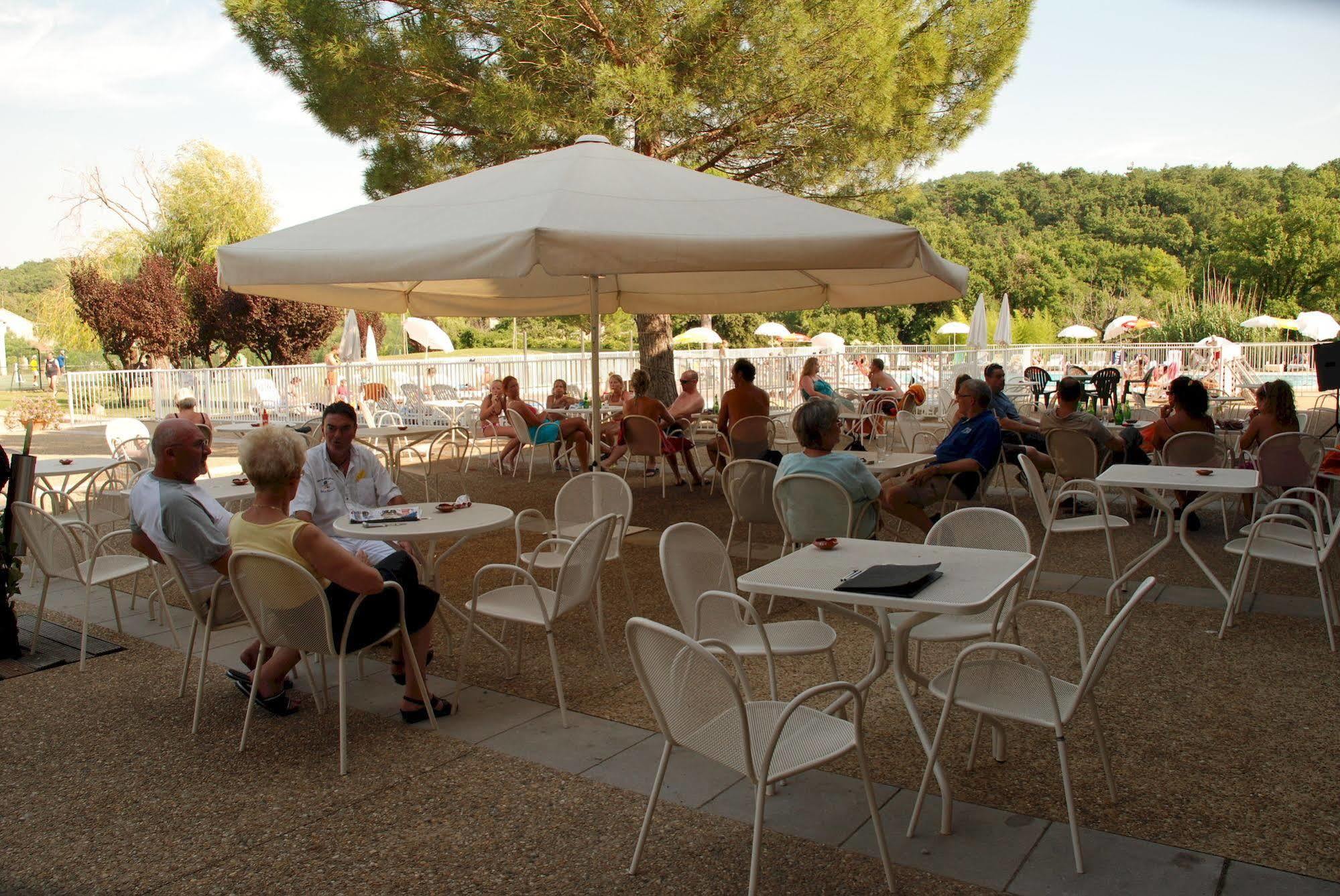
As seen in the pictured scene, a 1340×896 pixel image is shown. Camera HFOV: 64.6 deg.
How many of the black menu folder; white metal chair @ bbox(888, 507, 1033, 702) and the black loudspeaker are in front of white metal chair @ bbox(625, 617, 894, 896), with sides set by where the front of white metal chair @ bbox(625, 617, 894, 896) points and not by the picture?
3

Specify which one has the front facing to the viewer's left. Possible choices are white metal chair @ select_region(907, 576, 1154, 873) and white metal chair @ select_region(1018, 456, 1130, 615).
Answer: white metal chair @ select_region(907, 576, 1154, 873)

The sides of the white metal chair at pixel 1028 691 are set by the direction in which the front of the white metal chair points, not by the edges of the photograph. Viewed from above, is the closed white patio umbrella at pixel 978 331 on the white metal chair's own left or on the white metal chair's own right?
on the white metal chair's own right

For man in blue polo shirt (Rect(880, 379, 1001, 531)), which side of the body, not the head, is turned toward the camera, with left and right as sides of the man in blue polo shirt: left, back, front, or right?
left

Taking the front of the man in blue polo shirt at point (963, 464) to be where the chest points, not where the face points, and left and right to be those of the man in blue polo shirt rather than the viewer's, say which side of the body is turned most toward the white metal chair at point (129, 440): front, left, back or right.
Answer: front

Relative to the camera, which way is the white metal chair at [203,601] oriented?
to the viewer's right

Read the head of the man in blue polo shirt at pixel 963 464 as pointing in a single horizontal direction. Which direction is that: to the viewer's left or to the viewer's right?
to the viewer's left

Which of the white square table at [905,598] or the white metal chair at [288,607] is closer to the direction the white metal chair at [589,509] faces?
the white metal chair

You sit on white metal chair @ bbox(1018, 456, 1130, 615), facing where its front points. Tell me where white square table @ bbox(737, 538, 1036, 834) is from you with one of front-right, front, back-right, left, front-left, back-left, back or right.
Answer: right

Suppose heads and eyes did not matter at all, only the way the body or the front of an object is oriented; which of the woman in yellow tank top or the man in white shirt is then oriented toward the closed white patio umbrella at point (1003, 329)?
the woman in yellow tank top

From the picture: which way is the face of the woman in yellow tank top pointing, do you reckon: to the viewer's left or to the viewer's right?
to the viewer's right

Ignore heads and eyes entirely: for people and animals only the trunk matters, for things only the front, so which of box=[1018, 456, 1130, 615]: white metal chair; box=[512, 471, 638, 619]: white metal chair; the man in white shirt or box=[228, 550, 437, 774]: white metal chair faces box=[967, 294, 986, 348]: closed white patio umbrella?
box=[228, 550, 437, 774]: white metal chair

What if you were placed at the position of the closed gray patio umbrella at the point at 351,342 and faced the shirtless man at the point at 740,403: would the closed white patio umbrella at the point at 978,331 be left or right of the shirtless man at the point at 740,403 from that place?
left
